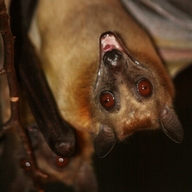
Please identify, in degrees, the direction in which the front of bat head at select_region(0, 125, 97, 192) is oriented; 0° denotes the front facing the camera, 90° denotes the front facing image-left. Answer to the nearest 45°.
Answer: approximately 0°
